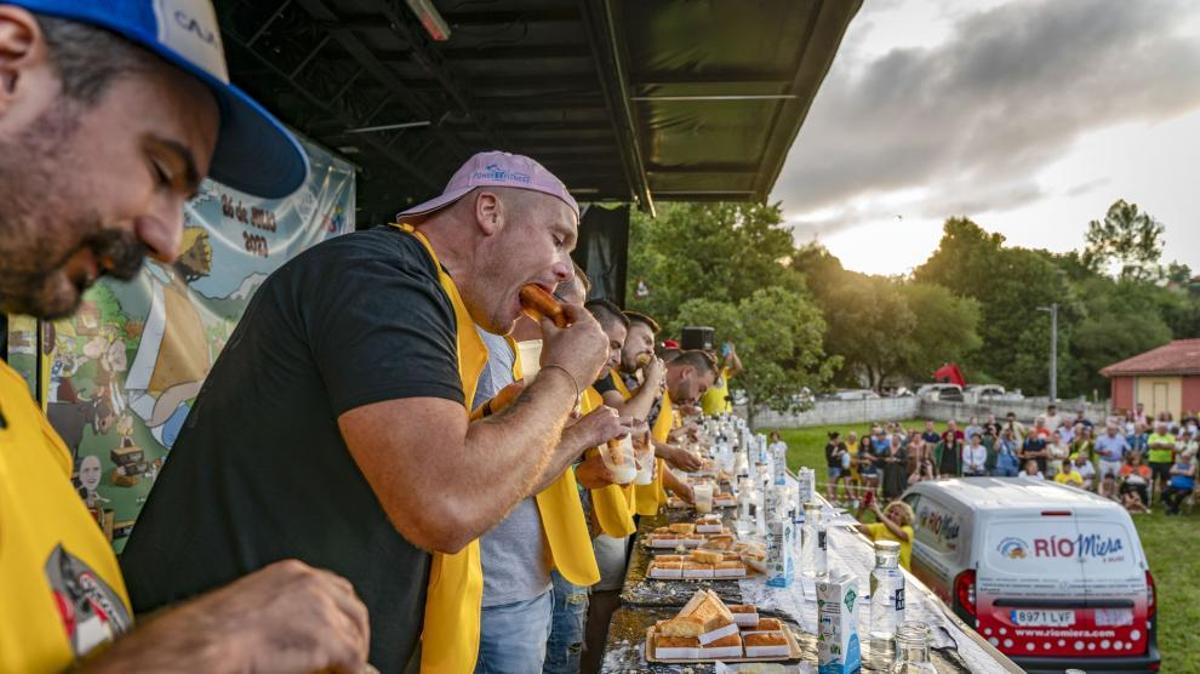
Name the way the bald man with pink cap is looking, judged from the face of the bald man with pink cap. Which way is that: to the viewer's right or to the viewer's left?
to the viewer's right

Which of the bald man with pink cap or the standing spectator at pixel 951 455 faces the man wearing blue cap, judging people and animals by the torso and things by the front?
the standing spectator

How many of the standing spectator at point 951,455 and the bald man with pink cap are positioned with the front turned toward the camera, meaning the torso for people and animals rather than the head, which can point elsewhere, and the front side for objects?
1

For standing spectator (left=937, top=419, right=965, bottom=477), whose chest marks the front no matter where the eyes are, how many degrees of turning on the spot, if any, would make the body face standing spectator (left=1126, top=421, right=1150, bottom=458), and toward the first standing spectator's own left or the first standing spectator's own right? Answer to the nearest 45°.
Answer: approximately 135° to the first standing spectator's own left

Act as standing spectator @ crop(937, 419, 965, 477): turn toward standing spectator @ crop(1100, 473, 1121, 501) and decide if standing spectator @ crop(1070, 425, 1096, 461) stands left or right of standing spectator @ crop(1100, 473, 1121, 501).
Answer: left

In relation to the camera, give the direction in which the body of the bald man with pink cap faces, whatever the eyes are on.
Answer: to the viewer's right

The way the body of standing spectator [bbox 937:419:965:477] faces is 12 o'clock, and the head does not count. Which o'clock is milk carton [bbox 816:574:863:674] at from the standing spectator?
The milk carton is roughly at 12 o'clock from the standing spectator.
